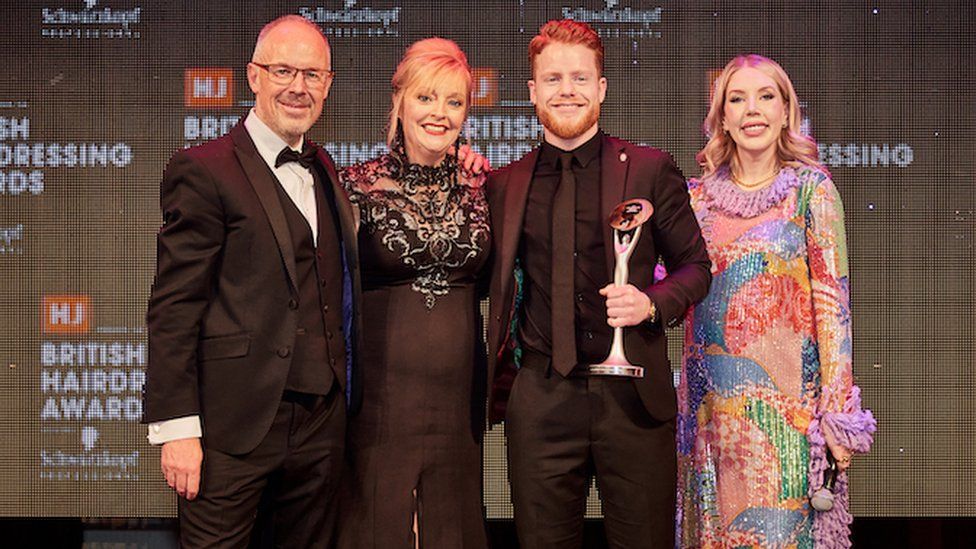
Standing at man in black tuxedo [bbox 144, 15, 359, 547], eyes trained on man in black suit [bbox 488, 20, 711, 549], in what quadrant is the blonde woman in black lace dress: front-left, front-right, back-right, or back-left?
front-left

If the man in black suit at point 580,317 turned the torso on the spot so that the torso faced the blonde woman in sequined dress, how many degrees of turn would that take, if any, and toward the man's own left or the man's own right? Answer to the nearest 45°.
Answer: approximately 135° to the man's own left

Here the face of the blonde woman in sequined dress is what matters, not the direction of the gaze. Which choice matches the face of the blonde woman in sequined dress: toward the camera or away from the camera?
toward the camera

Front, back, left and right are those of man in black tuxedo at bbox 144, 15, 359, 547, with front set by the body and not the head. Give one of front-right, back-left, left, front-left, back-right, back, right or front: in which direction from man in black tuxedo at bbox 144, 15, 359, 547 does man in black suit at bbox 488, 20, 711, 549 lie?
front-left

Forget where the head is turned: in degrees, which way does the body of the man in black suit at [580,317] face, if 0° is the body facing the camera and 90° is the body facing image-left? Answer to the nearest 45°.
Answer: approximately 0°

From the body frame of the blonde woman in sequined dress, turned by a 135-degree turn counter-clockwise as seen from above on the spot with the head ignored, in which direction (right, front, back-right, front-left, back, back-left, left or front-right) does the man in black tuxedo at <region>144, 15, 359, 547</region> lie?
back

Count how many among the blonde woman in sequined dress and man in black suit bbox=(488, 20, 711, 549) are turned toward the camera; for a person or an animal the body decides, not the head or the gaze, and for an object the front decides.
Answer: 2

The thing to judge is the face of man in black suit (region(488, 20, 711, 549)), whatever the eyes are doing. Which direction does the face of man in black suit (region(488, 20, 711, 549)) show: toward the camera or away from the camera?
toward the camera

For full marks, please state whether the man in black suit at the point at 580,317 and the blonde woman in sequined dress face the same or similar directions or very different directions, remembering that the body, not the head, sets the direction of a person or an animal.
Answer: same or similar directions

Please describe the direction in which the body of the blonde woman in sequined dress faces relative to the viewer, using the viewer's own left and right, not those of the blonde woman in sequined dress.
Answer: facing the viewer

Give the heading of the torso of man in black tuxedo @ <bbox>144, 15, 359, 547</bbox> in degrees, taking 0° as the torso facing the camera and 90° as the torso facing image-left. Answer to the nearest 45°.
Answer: approximately 315°

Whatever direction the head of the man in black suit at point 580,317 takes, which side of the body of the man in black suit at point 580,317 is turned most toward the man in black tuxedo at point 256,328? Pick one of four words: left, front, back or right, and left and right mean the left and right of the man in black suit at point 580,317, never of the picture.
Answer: right
